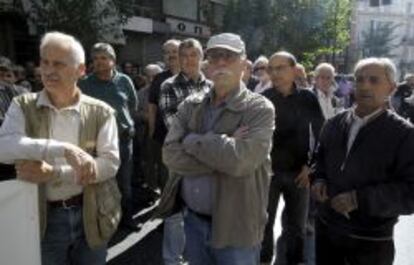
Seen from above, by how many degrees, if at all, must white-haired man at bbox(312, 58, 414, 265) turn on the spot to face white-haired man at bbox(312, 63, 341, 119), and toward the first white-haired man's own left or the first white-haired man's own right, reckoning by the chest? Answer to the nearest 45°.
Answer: approximately 135° to the first white-haired man's own right

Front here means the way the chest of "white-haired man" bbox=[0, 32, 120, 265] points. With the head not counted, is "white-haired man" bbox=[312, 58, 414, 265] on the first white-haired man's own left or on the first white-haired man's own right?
on the first white-haired man's own left

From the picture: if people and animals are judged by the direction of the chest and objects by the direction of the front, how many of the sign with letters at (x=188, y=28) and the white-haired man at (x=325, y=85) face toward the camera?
2

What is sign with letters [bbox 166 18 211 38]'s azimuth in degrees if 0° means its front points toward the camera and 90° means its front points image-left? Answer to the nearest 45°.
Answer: approximately 0°

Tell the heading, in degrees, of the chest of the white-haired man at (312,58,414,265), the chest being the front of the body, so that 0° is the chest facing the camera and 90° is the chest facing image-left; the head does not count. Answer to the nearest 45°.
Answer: approximately 45°

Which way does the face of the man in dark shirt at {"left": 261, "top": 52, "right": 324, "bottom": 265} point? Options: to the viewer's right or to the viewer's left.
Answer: to the viewer's left

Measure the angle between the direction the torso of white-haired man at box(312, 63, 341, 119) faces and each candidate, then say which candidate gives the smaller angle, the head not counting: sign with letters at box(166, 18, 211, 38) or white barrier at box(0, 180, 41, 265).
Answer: the white barrier

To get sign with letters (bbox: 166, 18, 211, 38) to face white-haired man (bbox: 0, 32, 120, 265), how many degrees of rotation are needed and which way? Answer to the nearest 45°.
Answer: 0° — it already faces them
